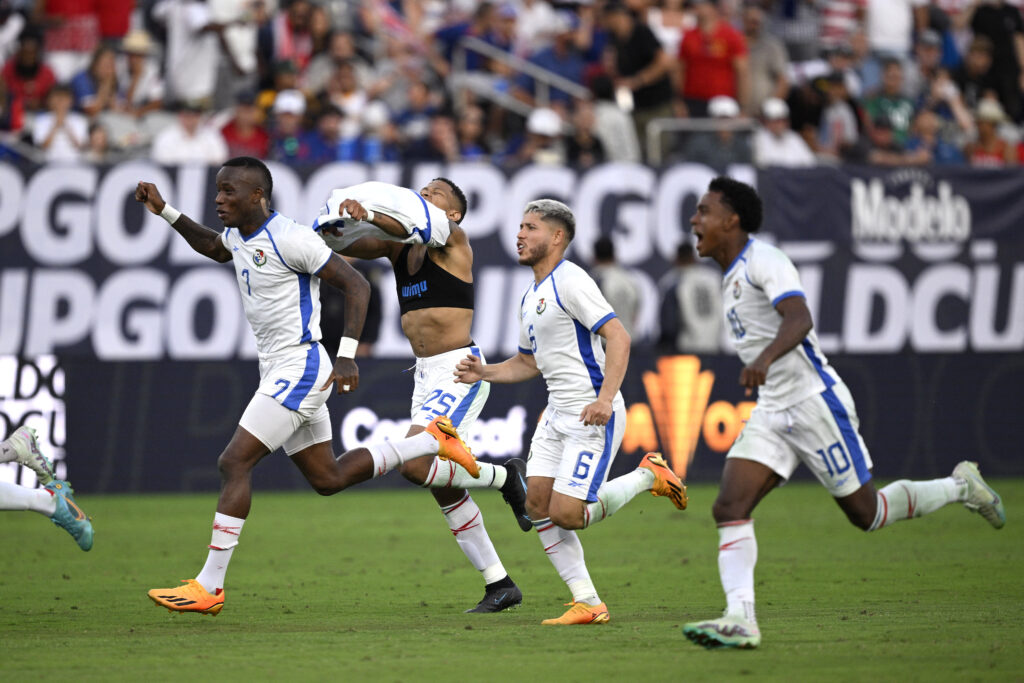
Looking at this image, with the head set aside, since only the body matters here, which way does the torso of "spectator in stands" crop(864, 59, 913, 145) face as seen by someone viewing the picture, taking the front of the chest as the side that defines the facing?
toward the camera

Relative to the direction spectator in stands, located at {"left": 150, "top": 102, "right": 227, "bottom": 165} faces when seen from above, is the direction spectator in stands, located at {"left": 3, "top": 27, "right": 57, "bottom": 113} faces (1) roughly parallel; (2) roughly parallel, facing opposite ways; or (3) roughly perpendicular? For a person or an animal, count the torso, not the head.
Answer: roughly parallel

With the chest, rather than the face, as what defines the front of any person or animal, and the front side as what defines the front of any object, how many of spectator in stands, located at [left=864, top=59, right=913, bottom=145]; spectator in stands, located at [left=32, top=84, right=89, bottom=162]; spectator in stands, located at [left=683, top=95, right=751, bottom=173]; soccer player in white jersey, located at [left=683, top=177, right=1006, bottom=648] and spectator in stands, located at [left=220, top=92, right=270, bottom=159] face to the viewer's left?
1

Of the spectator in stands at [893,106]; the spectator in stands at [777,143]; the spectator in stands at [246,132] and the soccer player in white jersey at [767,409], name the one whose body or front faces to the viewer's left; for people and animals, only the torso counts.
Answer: the soccer player in white jersey

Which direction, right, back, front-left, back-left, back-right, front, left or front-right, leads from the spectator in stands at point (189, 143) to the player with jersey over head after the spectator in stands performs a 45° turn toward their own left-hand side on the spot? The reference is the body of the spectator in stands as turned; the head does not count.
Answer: front-right

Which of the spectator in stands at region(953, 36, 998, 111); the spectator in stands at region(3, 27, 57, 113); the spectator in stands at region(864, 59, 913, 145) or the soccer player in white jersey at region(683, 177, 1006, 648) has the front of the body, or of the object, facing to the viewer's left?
the soccer player in white jersey

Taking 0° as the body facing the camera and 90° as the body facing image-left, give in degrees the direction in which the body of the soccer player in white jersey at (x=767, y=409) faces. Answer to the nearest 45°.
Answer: approximately 90°

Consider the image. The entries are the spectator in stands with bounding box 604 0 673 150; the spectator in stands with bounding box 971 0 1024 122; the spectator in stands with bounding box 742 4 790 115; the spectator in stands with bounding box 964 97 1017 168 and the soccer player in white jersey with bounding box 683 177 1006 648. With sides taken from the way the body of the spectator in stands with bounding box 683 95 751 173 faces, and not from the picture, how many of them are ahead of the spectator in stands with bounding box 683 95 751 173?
1

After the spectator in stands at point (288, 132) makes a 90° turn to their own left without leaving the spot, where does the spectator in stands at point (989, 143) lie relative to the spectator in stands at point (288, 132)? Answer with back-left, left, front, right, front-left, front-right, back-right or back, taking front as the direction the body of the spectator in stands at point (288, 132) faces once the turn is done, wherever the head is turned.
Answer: front

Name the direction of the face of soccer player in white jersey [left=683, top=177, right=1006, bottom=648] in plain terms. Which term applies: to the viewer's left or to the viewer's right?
to the viewer's left

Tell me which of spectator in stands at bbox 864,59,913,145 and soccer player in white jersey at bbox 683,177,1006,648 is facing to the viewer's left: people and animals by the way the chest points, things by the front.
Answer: the soccer player in white jersey

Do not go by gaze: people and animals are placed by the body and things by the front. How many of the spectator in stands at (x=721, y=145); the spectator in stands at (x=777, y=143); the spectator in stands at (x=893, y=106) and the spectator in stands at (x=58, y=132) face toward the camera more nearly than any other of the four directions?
4

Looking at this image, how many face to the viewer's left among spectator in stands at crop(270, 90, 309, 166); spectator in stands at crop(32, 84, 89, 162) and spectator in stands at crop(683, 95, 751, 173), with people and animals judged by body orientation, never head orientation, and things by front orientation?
0

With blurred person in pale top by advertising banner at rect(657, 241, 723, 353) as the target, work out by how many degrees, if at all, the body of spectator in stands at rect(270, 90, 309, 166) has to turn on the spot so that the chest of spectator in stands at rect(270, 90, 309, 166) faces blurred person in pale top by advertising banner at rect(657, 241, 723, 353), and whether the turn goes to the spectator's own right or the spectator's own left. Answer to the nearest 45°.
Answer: approximately 90° to the spectator's own left

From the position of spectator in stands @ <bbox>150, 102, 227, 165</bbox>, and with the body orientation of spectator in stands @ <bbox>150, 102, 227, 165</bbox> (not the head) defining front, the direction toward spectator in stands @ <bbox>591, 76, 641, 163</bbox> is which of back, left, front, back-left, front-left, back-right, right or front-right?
left
